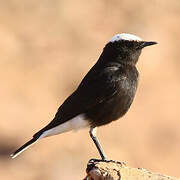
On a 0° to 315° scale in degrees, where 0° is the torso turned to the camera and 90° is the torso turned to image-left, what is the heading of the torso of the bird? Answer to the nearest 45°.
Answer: approximately 270°
